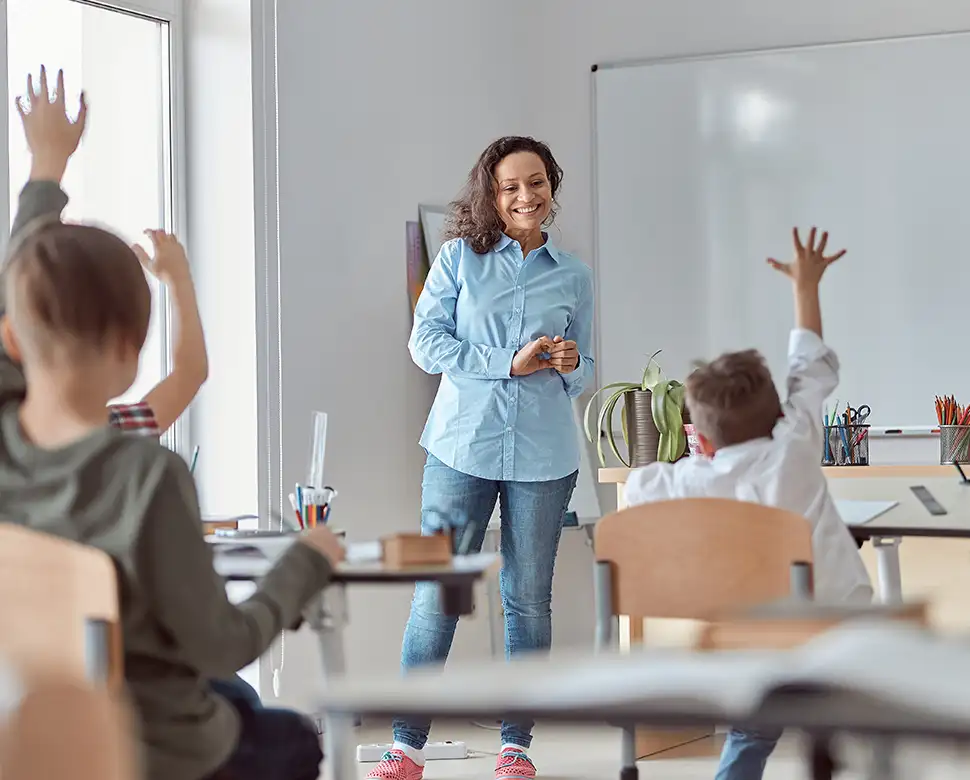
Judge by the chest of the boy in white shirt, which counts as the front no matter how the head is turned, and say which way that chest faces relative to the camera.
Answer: away from the camera

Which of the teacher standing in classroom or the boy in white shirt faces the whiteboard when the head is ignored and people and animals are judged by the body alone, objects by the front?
the boy in white shirt

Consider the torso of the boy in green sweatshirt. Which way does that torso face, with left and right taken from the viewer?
facing away from the viewer and to the right of the viewer

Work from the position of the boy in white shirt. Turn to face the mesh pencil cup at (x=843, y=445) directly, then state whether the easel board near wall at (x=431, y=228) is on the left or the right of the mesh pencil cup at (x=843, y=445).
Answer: left

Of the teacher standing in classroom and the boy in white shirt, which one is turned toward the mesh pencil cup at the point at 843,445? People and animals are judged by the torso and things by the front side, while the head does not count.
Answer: the boy in white shirt

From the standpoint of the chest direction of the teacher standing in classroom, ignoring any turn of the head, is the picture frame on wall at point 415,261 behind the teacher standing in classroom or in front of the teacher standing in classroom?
behind

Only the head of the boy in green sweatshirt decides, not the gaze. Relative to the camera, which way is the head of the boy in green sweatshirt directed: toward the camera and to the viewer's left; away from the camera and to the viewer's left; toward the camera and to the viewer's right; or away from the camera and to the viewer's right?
away from the camera and to the viewer's right

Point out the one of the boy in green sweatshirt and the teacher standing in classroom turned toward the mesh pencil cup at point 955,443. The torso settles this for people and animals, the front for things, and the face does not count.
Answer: the boy in green sweatshirt

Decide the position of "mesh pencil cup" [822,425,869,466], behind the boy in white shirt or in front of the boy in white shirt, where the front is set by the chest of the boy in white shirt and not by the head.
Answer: in front

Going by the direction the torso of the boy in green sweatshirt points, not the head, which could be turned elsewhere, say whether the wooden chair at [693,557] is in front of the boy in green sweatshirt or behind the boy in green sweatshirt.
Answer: in front

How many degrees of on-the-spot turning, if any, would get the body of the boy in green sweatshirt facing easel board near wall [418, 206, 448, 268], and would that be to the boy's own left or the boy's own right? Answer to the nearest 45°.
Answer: approximately 45° to the boy's own left

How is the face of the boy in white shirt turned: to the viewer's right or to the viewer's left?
to the viewer's left

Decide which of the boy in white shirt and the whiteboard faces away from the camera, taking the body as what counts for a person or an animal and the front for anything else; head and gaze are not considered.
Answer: the boy in white shirt
